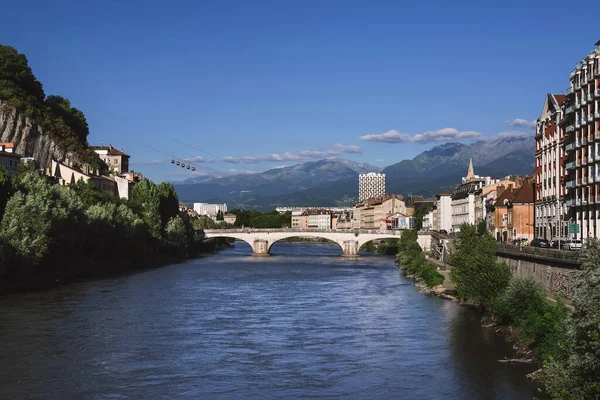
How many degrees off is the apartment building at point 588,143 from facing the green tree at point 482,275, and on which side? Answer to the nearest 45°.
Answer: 0° — it already faces it

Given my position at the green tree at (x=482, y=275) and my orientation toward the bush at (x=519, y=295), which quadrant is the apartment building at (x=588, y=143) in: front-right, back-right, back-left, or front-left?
back-left

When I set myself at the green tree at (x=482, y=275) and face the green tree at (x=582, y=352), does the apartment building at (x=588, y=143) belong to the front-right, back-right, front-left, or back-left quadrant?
back-left

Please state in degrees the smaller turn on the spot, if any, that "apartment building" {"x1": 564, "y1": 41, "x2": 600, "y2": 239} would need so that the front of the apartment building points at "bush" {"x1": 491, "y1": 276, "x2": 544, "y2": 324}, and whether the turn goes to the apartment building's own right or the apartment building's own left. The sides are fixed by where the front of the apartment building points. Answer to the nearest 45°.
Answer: approximately 45° to the apartment building's own left

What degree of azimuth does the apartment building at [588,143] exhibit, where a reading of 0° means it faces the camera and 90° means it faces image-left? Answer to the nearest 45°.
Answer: approximately 45°
